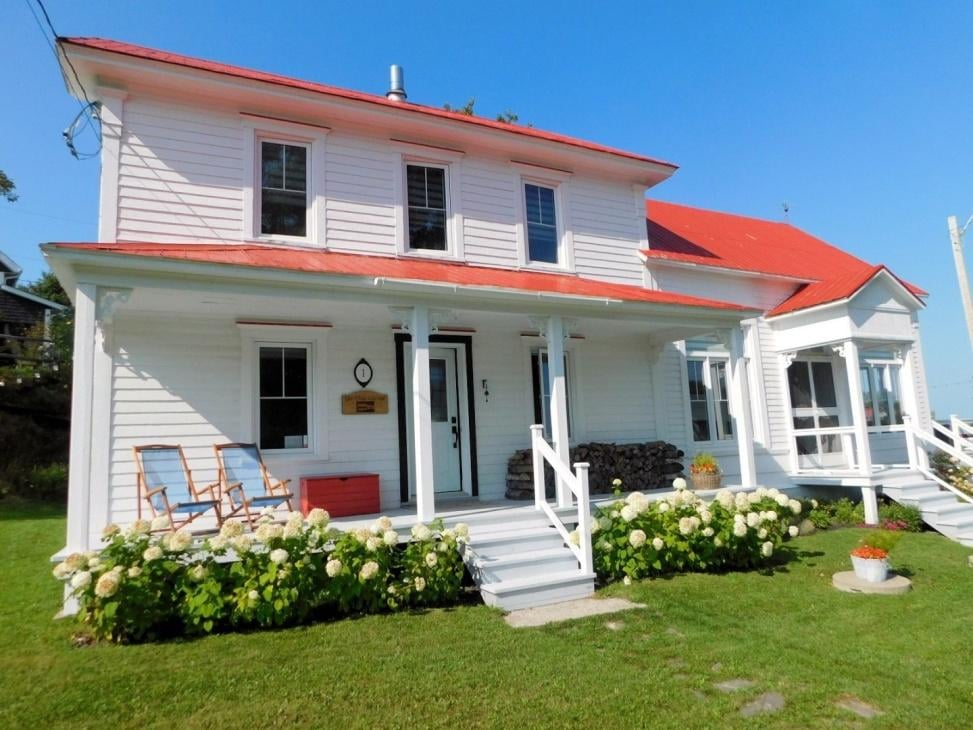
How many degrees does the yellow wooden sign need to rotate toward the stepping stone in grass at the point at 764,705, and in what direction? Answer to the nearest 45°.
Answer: approximately 45° to its left

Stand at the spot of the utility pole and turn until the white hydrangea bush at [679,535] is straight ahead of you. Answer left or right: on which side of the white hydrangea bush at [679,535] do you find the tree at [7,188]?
right

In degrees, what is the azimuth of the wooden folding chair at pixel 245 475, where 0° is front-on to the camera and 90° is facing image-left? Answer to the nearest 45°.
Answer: approximately 315°

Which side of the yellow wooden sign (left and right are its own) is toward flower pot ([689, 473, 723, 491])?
left

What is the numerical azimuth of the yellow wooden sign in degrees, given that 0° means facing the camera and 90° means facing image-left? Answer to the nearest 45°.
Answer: approximately 0°

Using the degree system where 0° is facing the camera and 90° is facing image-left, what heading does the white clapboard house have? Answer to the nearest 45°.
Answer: approximately 315°

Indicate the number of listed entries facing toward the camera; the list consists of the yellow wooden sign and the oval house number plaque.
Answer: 2

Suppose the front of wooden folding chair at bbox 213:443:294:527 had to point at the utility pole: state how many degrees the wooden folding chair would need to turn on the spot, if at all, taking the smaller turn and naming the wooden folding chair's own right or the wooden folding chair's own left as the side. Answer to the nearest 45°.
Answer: approximately 45° to the wooden folding chair's own left

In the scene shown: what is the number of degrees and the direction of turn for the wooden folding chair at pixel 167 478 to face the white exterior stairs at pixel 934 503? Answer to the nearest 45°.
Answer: approximately 45° to its left
